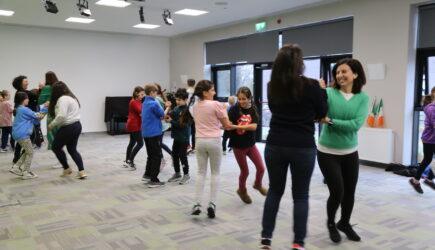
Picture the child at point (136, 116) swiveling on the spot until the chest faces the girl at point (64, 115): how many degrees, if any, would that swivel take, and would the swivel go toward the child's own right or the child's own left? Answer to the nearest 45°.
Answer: approximately 135° to the child's own right

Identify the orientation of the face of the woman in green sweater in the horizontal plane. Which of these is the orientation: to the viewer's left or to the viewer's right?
to the viewer's left

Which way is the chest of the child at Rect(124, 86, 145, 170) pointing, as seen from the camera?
to the viewer's right

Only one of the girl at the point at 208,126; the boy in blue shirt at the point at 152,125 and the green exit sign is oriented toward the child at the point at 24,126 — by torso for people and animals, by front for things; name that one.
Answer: the green exit sign

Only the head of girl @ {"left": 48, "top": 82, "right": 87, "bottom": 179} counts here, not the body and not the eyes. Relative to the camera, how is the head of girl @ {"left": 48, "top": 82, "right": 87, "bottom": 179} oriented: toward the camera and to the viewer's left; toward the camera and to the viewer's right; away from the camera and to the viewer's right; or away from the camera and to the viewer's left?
away from the camera and to the viewer's left

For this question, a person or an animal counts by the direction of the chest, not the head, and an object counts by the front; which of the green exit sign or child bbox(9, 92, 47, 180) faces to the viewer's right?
the child

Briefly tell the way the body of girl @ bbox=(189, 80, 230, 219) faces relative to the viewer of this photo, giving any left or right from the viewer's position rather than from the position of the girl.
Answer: facing away from the viewer and to the right of the viewer

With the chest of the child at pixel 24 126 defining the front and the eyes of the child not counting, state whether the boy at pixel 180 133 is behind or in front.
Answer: in front

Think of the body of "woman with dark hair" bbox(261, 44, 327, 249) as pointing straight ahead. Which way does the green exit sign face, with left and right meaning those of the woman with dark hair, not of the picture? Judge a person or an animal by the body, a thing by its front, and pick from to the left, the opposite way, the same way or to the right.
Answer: the opposite way

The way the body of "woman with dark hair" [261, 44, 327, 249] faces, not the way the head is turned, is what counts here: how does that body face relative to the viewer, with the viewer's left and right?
facing away from the viewer and to the right of the viewer

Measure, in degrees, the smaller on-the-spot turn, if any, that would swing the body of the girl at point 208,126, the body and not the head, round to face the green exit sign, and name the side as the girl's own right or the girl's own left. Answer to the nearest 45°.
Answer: approximately 45° to the girl's own left

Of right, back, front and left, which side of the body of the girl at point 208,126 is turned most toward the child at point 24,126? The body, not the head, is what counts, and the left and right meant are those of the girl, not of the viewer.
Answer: left

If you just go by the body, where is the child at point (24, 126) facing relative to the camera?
to the viewer's right
